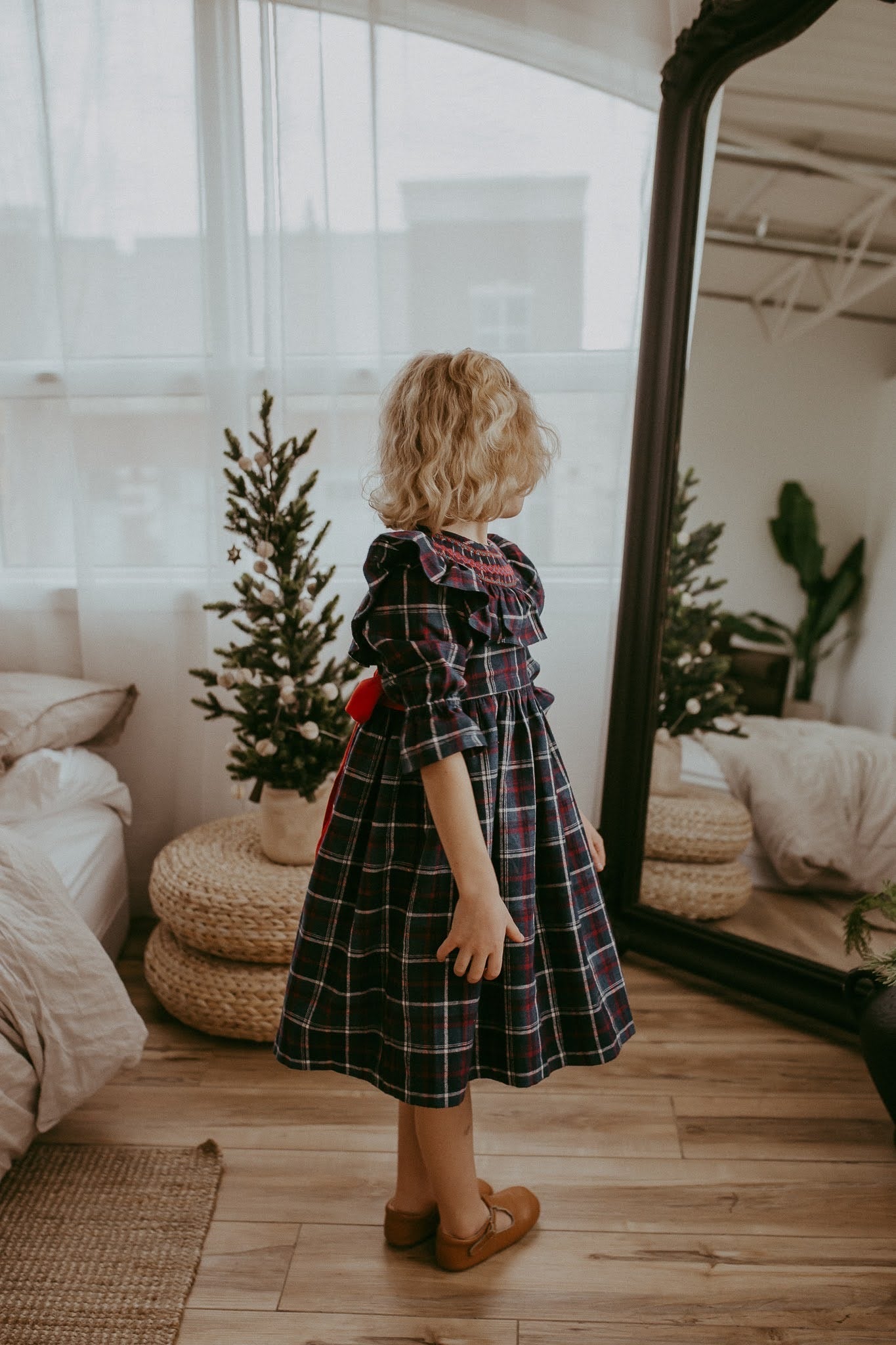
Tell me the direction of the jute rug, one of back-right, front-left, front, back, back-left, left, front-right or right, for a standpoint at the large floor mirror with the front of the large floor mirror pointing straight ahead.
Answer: front

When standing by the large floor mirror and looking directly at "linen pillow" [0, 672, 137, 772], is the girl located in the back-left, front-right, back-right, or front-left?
front-left

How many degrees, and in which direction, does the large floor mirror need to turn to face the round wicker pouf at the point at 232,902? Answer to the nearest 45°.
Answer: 0° — it already faces it

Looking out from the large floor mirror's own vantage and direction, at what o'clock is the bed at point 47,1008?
The bed is roughly at 12 o'clock from the large floor mirror.

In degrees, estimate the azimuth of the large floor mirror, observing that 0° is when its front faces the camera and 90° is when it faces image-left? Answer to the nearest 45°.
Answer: approximately 45°

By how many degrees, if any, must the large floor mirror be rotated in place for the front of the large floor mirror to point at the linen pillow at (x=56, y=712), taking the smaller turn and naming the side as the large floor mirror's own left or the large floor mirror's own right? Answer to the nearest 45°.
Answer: approximately 45° to the large floor mirror's own right

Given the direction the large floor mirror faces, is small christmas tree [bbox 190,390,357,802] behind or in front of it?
in front

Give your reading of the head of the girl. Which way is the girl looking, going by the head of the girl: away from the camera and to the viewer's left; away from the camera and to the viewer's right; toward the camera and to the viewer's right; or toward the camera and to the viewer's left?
away from the camera and to the viewer's right

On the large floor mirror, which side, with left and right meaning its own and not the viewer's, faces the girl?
front
